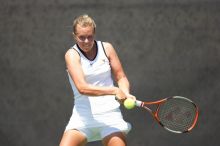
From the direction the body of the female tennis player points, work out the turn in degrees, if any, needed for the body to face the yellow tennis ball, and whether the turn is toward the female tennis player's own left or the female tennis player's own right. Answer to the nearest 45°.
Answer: approximately 45° to the female tennis player's own left

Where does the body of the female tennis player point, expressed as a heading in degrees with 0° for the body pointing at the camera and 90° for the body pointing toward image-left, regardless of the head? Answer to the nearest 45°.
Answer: approximately 0°

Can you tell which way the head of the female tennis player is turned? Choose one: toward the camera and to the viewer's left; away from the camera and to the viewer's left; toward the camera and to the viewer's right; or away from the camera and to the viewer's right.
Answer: toward the camera and to the viewer's right
